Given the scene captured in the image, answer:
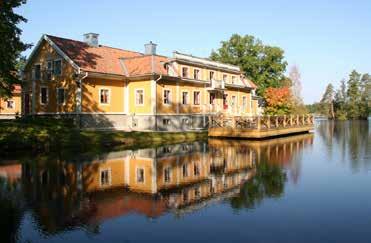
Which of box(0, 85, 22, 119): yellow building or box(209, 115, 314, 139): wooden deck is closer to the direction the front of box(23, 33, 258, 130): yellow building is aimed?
the wooden deck

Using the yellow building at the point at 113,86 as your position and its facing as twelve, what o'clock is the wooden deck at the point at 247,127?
The wooden deck is roughly at 11 o'clock from the yellow building.

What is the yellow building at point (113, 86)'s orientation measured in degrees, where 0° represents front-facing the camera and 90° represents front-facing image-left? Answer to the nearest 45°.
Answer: approximately 315°

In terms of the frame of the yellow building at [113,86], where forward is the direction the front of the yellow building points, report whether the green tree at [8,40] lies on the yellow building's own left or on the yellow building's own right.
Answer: on the yellow building's own right

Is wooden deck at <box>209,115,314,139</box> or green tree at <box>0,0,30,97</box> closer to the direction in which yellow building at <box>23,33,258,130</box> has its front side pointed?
the wooden deck

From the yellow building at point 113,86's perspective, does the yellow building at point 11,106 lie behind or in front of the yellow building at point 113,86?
behind
